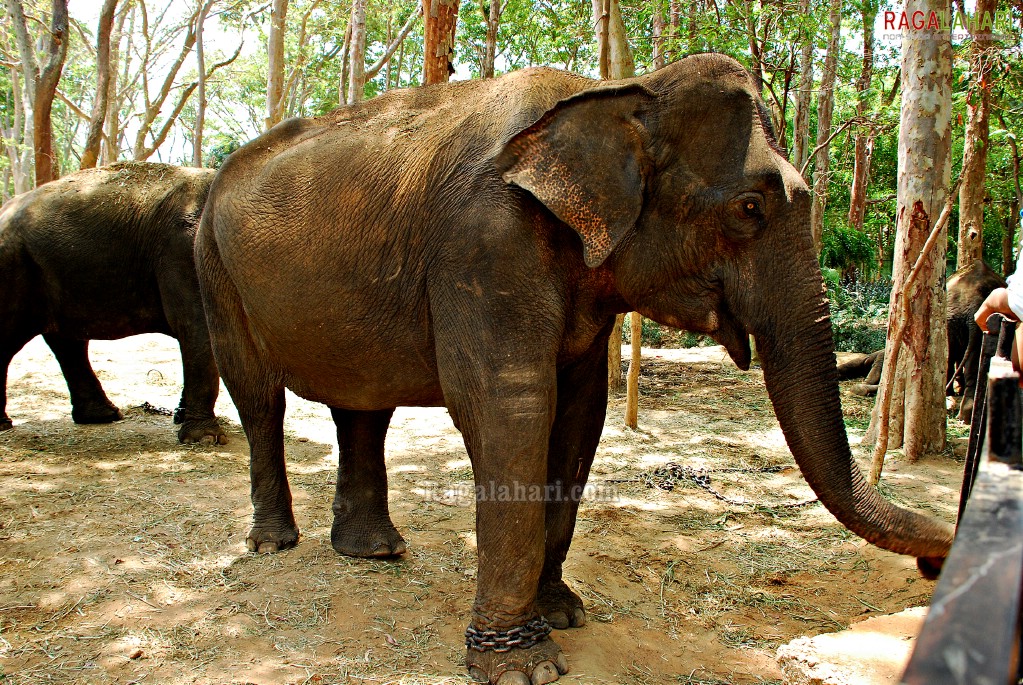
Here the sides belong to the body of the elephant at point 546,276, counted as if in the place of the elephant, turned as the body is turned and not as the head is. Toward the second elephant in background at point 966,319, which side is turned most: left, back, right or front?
left

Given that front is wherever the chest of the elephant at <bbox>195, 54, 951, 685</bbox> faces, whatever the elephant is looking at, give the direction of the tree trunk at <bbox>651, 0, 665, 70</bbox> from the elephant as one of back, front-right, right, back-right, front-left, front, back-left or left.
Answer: back-left

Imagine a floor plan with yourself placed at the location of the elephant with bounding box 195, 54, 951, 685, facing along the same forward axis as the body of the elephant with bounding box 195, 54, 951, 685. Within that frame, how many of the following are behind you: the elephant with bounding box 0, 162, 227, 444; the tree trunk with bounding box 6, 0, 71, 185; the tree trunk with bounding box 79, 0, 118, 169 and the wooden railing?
3

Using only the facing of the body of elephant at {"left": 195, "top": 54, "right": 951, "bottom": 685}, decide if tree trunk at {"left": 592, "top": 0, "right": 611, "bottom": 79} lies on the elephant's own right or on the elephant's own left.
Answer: on the elephant's own left

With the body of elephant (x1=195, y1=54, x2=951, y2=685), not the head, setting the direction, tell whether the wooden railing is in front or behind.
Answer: in front

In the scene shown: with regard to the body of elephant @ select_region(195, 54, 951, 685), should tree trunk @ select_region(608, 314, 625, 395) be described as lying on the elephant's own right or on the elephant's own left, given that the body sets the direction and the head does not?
on the elephant's own left

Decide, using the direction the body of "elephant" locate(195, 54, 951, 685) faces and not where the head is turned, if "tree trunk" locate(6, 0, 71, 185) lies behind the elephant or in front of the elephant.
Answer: behind

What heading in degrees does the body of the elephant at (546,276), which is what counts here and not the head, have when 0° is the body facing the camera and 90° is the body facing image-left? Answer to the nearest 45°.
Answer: approximately 315°

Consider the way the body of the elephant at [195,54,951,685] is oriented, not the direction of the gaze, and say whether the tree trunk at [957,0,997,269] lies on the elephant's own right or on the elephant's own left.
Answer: on the elephant's own left
